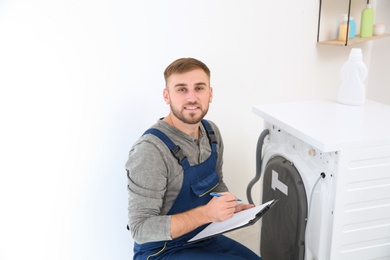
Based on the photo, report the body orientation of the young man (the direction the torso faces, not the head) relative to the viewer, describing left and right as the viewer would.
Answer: facing the viewer and to the right of the viewer

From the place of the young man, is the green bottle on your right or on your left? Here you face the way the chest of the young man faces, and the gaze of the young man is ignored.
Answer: on your left

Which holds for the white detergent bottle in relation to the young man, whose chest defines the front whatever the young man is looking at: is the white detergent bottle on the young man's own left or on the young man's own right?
on the young man's own left

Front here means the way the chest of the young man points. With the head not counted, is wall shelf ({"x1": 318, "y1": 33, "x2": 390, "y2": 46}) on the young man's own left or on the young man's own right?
on the young man's own left
